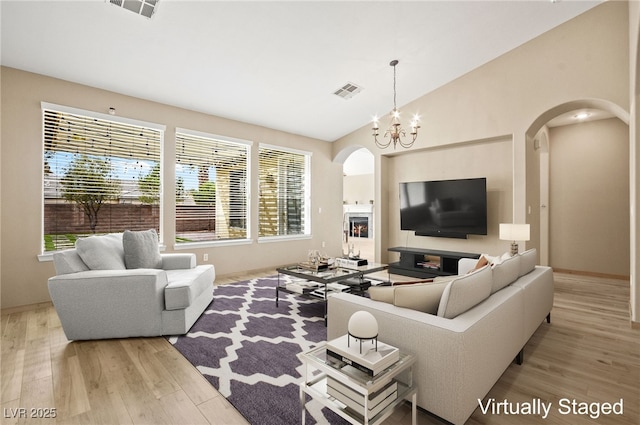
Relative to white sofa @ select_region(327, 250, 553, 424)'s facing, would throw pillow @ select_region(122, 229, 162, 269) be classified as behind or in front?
in front

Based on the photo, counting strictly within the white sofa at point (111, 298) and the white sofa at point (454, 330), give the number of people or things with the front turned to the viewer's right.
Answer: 1

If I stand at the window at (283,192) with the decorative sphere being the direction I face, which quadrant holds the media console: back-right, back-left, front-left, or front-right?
front-left

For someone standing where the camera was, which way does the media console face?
facing the viewer and to the left of the viewer

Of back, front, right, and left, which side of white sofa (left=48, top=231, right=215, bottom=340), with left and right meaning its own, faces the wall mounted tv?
front

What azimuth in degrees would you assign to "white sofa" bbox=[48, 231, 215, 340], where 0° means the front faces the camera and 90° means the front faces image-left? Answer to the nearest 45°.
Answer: approximately 270°

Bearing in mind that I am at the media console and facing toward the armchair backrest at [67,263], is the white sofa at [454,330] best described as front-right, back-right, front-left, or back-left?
front-left

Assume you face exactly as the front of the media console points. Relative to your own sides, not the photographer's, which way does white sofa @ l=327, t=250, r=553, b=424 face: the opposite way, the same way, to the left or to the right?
to the right

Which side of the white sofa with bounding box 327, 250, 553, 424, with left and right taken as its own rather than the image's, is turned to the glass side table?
left

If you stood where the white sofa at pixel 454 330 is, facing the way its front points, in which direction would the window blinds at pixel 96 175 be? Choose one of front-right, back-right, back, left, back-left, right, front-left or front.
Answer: front-left

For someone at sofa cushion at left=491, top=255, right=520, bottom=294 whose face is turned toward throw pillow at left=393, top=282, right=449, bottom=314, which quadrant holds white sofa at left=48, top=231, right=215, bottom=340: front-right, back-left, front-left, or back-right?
front-right
